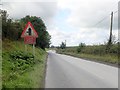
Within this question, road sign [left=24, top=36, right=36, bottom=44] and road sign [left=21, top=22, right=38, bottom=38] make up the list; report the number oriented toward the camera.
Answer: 2

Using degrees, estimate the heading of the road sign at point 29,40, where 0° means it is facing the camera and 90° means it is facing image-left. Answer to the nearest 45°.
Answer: approximately 0°
